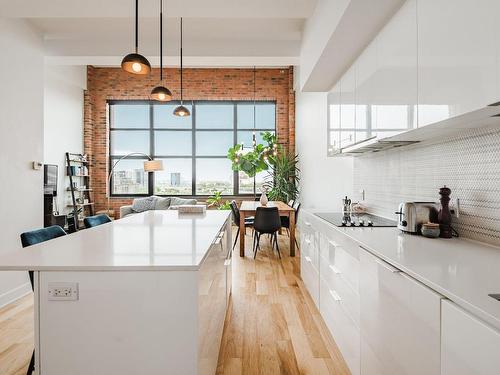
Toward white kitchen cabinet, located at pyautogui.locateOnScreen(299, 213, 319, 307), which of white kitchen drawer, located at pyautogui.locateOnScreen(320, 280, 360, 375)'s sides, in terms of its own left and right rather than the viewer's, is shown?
right

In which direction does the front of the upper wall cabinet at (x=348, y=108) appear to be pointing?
to the viewer's left

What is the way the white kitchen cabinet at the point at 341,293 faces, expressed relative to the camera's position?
facing to the left of the viewer

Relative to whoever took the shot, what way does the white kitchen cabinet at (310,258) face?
facing to the left of the viewer

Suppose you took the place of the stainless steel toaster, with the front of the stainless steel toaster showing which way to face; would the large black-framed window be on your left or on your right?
on your right

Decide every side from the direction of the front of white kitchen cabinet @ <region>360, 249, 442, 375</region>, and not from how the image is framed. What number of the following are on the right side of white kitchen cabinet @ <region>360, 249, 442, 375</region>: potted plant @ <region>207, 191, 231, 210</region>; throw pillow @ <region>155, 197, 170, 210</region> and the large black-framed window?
3

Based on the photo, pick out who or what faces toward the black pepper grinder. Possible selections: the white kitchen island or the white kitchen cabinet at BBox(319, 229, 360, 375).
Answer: the white kitchen island

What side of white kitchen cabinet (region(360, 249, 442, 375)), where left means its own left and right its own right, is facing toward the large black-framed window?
right

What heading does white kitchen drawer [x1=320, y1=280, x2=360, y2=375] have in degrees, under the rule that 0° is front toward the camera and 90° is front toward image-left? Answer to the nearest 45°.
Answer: approximately 90°

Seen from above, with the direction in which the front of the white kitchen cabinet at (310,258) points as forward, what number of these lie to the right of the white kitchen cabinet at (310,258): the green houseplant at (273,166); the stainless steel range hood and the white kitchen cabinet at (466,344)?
1

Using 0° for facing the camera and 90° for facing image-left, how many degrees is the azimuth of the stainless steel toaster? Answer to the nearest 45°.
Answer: approximately 45°
